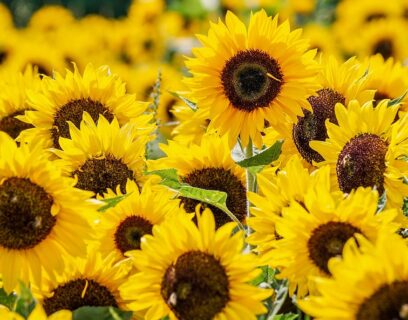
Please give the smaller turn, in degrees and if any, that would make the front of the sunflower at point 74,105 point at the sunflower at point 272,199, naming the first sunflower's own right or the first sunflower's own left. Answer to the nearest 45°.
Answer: approximately 45° to the first sunflower's own left

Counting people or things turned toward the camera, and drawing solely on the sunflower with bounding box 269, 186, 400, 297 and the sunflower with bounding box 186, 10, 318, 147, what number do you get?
2

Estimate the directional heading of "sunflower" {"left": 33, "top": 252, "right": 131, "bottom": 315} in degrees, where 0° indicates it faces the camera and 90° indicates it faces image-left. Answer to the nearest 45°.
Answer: approximately 0°

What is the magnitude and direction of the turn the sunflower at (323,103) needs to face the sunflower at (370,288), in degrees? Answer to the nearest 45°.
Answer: approximately 45° to its left

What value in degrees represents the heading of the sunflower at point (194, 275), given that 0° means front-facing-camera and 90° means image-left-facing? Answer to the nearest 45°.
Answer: approximately 0°
